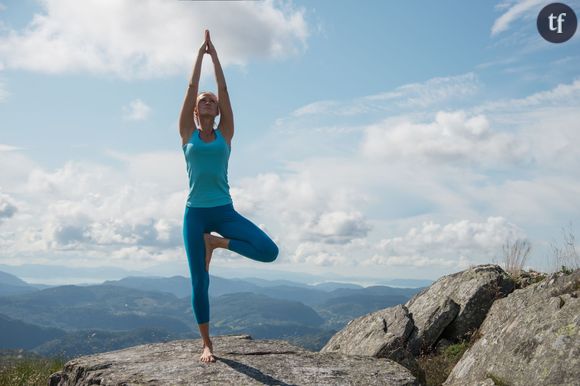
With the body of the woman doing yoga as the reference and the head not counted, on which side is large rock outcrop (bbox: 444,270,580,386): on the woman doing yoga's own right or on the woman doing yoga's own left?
on the woman doing yoga's own left

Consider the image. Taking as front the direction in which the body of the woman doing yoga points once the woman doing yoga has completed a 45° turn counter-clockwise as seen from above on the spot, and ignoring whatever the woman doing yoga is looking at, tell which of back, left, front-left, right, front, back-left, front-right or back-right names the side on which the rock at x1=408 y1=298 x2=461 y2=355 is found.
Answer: left

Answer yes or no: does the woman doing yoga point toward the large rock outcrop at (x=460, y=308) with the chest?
no

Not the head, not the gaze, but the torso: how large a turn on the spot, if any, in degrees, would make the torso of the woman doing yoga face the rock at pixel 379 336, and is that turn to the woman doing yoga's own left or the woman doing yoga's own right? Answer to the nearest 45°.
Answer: approximately 135° to the woman doing yoga's own left

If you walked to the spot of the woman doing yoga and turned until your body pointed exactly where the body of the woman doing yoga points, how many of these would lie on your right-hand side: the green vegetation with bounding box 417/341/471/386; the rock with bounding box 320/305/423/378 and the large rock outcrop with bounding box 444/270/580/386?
0

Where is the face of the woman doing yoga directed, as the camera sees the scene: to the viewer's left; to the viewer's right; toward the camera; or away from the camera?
toward the camera

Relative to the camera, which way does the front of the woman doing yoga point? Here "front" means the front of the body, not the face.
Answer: toward the camera

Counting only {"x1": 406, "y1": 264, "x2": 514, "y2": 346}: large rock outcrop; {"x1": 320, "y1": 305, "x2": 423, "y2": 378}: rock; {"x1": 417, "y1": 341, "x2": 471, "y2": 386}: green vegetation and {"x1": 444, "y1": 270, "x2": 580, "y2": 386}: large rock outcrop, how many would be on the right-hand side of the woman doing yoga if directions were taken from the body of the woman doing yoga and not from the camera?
0

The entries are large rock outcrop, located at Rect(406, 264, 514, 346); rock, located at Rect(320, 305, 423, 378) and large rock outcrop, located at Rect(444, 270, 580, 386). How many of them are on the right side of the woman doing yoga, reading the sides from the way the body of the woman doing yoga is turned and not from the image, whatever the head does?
0

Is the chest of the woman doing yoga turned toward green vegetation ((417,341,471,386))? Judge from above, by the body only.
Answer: no

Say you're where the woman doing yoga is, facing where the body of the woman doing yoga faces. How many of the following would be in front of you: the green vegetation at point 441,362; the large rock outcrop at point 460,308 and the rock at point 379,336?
0
